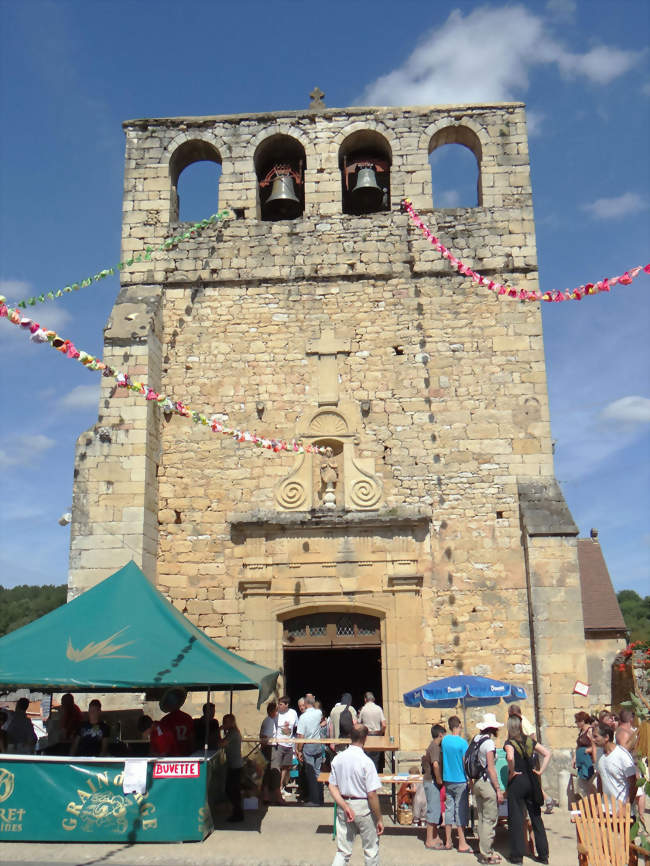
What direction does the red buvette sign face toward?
toward the camera

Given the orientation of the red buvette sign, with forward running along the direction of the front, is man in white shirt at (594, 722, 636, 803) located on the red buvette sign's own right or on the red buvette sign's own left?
on the red buvette sign's own left

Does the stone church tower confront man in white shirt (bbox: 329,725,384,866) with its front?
yes

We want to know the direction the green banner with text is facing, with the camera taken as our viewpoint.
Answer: facing the viewer

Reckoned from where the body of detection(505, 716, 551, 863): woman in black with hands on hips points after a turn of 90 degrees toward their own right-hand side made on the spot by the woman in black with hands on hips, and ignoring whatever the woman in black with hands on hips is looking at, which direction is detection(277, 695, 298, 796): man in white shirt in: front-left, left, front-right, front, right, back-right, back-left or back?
back-left

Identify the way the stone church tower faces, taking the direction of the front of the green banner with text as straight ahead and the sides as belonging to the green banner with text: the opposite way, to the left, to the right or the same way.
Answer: the same way

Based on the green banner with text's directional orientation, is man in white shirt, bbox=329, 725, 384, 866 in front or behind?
in front

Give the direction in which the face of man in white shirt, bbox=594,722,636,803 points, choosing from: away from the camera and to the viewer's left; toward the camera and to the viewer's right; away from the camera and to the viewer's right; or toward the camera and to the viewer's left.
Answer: toward the camera and to the viewer's left

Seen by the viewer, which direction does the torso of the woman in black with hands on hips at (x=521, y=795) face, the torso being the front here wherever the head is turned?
away from the camera

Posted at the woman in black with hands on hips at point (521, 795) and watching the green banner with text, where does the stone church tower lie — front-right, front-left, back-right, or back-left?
front-right

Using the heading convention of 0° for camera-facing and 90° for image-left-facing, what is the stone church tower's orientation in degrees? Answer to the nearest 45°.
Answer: approximately 0°
